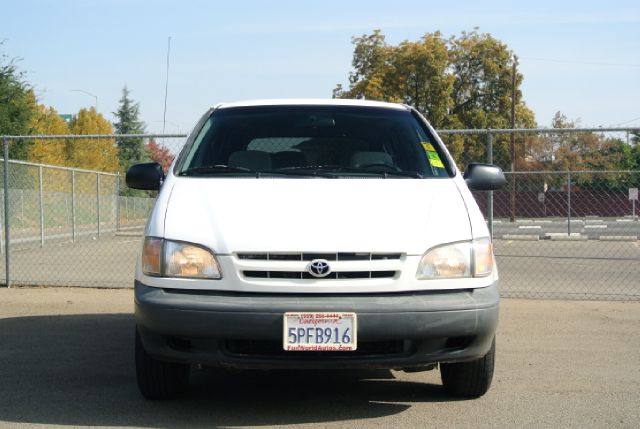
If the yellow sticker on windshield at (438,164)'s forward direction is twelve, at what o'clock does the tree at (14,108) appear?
The tree is roughly at 5 o'clock from the yellow sticker on windshield.

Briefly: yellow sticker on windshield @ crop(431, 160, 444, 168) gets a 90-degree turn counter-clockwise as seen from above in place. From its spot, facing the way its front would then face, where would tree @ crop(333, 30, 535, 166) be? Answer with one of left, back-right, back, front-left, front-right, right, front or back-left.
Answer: left

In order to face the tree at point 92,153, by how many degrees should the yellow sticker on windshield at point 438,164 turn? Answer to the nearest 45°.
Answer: approximately 135° to its right

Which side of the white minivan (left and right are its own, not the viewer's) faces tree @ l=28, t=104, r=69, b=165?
back

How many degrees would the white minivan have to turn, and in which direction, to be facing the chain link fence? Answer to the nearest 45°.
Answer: approximately 180°
